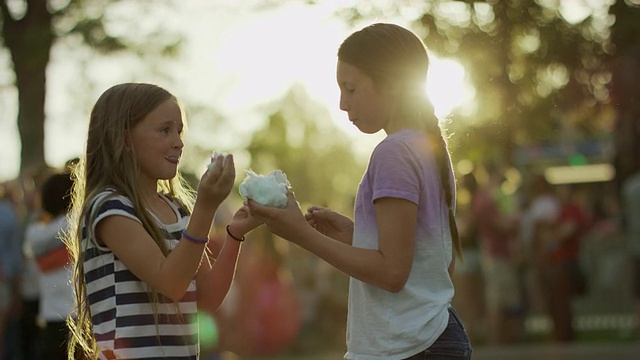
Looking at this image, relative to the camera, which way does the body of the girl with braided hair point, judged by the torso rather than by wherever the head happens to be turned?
to the viewer's left

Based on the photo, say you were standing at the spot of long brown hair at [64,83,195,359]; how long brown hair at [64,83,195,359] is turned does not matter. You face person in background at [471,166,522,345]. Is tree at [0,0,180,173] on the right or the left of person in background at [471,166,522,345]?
left

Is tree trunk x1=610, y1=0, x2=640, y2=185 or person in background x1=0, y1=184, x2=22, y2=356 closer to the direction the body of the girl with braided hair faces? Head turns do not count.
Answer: the person in background

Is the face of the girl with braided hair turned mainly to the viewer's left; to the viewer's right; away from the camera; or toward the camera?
to the viewer's left

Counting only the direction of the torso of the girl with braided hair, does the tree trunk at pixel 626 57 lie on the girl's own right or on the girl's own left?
on the girl's own right

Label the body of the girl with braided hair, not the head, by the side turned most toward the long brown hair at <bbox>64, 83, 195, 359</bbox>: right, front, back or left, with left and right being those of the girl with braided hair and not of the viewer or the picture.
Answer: front

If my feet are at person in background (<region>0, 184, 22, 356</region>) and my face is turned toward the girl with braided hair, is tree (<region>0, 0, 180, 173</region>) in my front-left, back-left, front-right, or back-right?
back-left

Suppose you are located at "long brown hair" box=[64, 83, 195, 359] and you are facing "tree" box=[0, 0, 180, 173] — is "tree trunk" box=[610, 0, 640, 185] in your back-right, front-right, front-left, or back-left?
front-right

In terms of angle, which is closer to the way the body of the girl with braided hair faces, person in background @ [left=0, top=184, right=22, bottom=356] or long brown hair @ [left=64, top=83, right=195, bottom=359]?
the long brown hair
